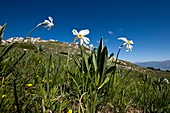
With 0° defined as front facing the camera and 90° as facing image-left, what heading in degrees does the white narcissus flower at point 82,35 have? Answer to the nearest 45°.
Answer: approximately 0°
